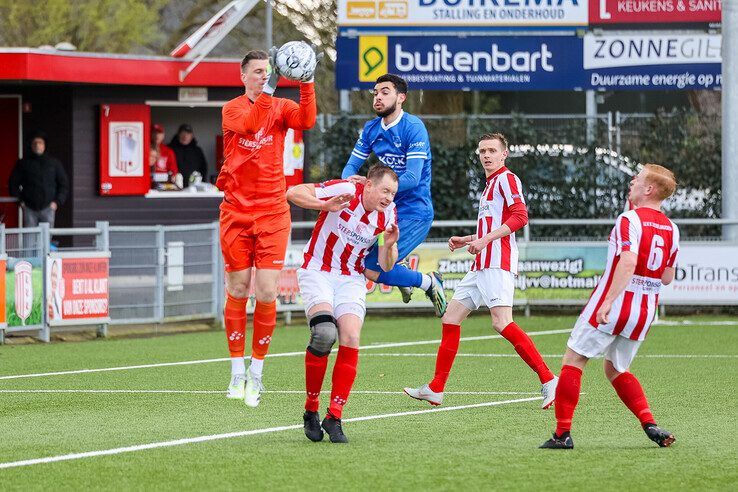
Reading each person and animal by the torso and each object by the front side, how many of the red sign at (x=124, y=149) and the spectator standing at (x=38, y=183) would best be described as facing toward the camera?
2

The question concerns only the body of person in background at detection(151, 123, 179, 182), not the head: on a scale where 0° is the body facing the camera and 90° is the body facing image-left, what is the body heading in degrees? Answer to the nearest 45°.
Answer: approximately 0°

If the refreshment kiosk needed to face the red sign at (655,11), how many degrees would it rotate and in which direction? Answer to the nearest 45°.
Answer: approximately 90° to its left

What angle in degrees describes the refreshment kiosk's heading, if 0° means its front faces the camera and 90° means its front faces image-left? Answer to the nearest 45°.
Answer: approximately 0°

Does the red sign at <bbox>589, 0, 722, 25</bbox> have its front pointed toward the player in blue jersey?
yes

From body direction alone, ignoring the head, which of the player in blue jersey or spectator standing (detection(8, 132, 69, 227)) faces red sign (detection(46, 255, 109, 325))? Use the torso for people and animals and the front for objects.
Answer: the spectator standing

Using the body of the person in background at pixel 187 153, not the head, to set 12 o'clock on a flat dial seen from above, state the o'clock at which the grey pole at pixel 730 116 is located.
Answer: The grey pole is roughly at 10 o'clock from the person in background.

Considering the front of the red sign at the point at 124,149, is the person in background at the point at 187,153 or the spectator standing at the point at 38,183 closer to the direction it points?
the spectator standing

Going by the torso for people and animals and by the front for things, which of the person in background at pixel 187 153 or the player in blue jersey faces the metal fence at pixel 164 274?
the person in background

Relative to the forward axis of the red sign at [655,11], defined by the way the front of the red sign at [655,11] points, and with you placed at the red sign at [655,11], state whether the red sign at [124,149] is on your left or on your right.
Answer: on your right

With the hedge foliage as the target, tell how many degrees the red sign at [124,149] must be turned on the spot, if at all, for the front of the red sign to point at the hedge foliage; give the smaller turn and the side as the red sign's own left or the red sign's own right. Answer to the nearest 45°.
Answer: approximately 90° to the red sign's own left

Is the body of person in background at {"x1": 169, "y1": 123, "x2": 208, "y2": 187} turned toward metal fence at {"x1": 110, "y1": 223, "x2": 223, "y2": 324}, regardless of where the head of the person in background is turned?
yes
